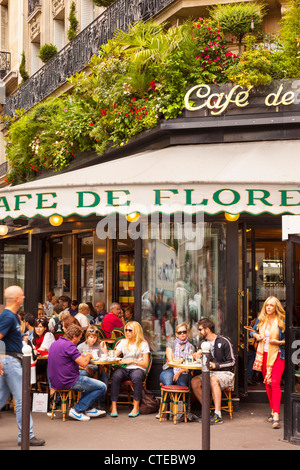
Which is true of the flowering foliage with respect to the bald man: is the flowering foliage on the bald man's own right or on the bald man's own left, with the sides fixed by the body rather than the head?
on the bald man's own left

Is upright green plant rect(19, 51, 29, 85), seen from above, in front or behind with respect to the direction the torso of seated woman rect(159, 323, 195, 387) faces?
behind

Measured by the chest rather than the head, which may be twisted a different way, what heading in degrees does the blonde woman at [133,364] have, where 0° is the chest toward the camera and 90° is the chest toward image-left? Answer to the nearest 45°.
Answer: approximately 45°

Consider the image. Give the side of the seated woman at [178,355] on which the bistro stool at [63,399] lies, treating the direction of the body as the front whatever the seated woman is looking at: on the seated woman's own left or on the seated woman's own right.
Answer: on the seated woman's own right

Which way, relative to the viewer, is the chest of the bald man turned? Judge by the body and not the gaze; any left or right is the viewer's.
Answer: facing to the right of the viewer

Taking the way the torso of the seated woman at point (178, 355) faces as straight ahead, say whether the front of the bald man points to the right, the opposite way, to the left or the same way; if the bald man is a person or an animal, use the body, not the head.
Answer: to the left

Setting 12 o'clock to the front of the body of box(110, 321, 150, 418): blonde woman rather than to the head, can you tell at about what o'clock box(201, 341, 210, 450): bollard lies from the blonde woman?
The bollard is roughly at 10 o'clock from the blonde woman.
